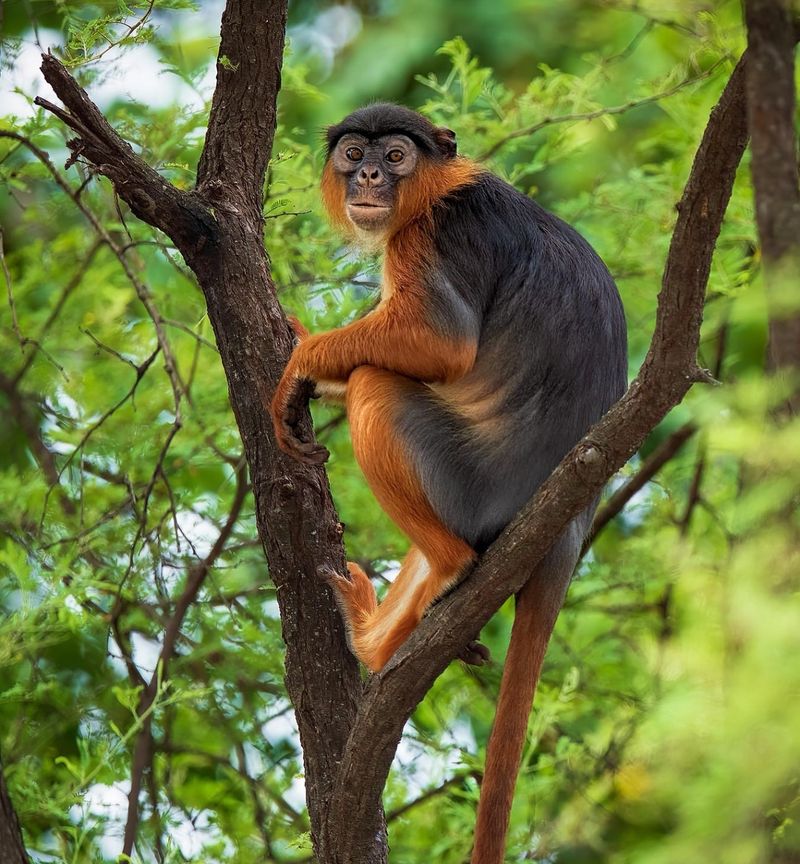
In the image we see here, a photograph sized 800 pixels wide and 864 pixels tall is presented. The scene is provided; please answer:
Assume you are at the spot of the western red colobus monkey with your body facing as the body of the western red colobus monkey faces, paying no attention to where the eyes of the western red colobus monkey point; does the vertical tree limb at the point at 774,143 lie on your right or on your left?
on your left

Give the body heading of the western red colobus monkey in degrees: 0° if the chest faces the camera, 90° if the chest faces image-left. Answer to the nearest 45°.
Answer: approximately 90°
